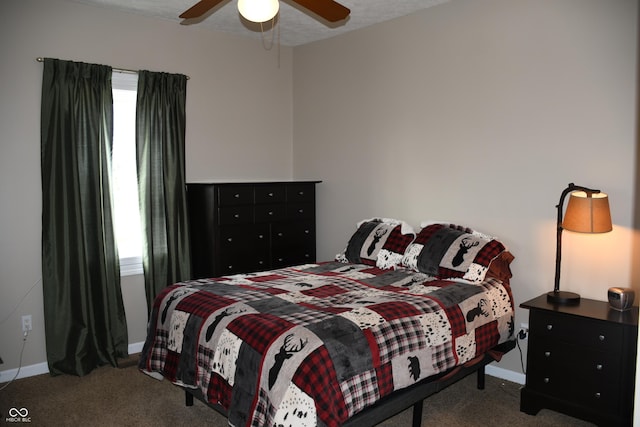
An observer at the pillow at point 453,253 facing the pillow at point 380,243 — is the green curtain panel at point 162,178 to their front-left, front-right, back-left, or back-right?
front-left

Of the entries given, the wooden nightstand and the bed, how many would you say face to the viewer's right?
0

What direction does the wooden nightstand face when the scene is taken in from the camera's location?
facing the viewer and to the left of the viewer

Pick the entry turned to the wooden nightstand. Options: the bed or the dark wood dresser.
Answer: the dark wood dresser

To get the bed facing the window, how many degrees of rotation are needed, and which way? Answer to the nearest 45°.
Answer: approximately 90° to its right

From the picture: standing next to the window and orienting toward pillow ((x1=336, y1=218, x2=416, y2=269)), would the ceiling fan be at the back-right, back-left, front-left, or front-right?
front-right

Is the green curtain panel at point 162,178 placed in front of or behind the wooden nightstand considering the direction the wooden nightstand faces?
in front

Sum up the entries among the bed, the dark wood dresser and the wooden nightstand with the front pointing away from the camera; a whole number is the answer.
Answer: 0

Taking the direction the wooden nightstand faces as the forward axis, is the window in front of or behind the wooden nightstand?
in front

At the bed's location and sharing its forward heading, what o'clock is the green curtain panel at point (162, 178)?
The green curtain panel is roughly at 3 o'clock from the bed.

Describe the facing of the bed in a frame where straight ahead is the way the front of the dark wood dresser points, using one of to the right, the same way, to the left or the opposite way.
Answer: to the right

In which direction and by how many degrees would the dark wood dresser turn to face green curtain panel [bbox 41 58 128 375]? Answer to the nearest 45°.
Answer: approximately 135° to its right

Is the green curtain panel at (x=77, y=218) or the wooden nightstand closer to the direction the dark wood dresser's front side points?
the wooden nightstand
